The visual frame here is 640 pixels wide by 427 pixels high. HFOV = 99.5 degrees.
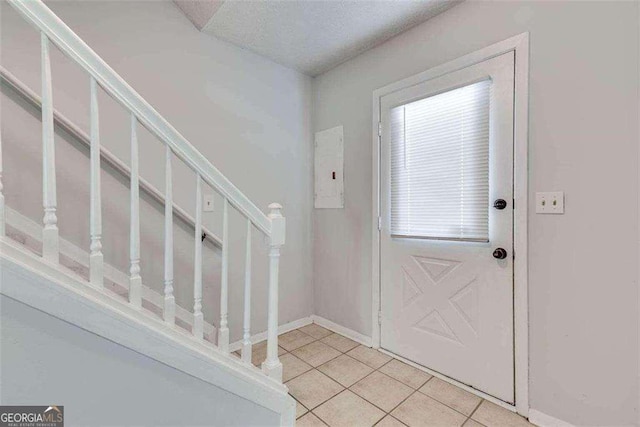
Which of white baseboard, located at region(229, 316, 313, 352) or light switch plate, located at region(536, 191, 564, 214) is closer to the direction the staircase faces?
the white baseboard

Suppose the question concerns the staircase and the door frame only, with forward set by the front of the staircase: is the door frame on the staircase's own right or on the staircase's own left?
on the staircase's own right

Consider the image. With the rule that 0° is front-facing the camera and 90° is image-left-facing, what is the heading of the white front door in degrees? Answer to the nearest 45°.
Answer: approximately 45°

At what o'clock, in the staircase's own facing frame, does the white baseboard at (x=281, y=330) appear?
The white baseboard is roughly at 12 o'clock from the staircase.

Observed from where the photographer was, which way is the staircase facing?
facing away from the viewer and to the right of the viewer

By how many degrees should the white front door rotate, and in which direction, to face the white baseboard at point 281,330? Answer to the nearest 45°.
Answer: approximately 45° to its right

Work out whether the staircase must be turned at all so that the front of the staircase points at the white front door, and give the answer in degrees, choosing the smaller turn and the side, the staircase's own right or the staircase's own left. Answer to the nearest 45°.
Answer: approximately 45° to the staircase's own right
